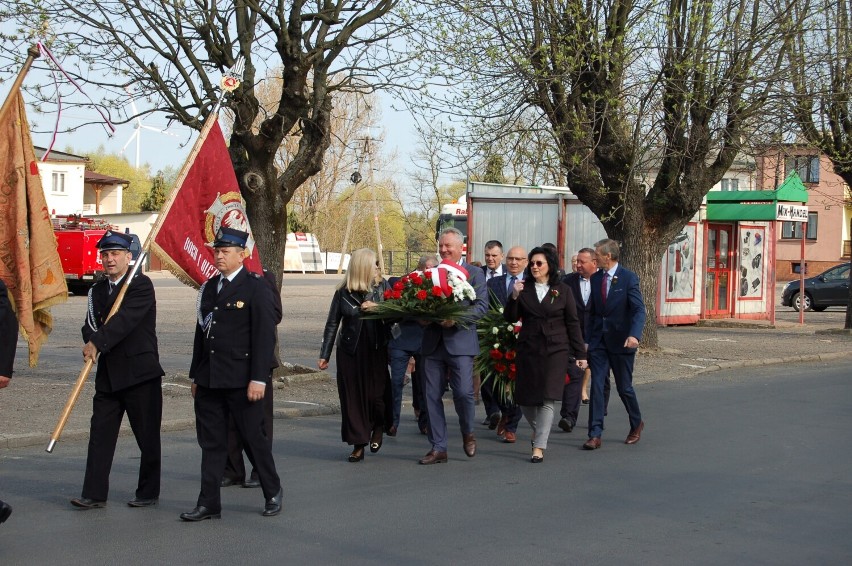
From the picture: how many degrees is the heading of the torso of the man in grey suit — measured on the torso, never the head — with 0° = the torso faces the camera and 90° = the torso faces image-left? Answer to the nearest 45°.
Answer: approximately 45°

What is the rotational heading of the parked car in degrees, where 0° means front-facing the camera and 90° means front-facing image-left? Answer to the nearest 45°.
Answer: approximately 90°

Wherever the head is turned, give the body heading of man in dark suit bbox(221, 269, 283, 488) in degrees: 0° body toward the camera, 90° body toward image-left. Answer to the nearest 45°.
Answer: approximately 45°

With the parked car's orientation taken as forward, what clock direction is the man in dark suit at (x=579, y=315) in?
The man in dark suit is roughly at 9 o'clock from the parked car.

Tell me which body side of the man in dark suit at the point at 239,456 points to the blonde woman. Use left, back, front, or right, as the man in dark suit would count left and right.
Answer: back

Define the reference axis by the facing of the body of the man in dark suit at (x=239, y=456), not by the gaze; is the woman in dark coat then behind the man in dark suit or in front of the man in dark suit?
behind

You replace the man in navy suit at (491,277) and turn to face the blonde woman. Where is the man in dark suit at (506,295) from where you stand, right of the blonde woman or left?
left

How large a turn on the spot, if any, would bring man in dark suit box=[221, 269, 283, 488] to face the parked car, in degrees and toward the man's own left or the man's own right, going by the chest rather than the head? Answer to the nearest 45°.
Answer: approximately 180°

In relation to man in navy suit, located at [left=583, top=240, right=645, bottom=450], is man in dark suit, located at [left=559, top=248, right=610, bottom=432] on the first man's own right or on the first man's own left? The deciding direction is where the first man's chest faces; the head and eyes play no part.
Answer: on the first man's own right
